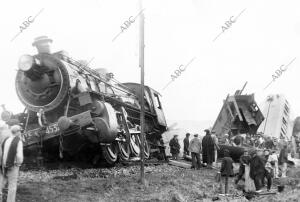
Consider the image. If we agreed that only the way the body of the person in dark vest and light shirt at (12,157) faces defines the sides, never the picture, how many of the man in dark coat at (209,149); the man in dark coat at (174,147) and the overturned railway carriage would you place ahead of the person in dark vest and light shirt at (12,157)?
3

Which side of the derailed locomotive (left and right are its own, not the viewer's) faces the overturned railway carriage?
back

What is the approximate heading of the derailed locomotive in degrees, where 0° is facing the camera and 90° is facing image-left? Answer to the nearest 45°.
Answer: approximately 45°

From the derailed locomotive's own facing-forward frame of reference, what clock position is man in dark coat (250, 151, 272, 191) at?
The man in dark coat is roughly at 8 o'clock from the derailed locomotive.

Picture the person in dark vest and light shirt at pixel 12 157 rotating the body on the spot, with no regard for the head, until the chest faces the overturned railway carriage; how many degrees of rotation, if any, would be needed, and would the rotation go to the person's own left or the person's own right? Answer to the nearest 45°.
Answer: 0° — they already face it

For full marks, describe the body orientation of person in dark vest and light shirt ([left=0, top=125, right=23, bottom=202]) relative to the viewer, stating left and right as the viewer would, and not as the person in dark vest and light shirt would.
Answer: facing away from the viewer and to the right of the viewer

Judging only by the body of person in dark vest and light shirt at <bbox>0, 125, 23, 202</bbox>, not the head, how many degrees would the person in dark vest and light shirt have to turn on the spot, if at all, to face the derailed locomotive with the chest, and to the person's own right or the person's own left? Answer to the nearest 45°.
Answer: approximately 45° to the person's own left

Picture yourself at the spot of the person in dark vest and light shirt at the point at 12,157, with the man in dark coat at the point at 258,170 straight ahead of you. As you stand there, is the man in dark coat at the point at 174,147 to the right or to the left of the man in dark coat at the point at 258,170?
left

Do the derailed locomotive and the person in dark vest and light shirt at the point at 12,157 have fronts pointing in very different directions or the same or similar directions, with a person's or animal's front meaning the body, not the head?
very different directions
